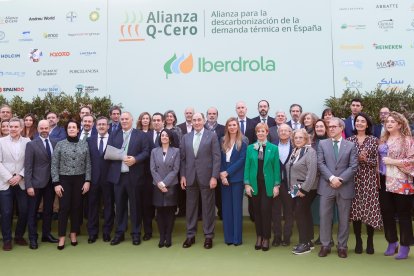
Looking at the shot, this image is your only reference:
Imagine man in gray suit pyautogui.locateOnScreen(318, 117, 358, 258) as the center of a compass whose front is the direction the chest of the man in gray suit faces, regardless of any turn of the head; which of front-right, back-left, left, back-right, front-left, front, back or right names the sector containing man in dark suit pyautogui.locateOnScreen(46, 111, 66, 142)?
right

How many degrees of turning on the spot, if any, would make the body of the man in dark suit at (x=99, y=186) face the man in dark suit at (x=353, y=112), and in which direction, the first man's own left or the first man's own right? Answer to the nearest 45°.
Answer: approximately 90° to the first man's own left

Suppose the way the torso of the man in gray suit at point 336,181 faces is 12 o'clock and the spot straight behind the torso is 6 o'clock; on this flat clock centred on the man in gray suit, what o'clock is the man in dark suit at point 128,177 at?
The man in dark suit is roughly at 3 o'clock from the man in gray suit.

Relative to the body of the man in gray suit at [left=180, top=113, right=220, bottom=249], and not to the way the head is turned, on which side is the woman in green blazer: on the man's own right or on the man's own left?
on the man's own left

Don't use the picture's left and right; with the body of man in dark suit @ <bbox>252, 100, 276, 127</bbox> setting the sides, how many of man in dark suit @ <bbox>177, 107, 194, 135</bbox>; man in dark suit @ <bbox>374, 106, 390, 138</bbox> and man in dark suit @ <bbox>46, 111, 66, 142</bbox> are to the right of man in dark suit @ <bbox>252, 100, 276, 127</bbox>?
2

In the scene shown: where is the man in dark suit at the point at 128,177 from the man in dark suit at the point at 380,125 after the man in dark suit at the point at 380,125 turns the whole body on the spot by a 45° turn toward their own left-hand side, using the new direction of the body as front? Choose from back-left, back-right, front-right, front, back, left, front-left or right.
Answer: right

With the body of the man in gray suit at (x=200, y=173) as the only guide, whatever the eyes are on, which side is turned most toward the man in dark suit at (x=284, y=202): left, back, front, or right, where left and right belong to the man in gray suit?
left

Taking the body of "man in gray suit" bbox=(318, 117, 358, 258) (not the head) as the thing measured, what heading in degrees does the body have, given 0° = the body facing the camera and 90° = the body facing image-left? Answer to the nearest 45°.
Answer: approximately 0°

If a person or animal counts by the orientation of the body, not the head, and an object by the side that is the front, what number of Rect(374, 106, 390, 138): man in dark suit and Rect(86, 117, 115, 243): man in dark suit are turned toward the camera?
2

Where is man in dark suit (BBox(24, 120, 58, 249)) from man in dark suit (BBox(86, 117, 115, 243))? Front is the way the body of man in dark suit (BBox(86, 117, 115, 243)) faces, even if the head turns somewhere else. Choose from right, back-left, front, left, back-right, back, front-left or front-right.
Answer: right
